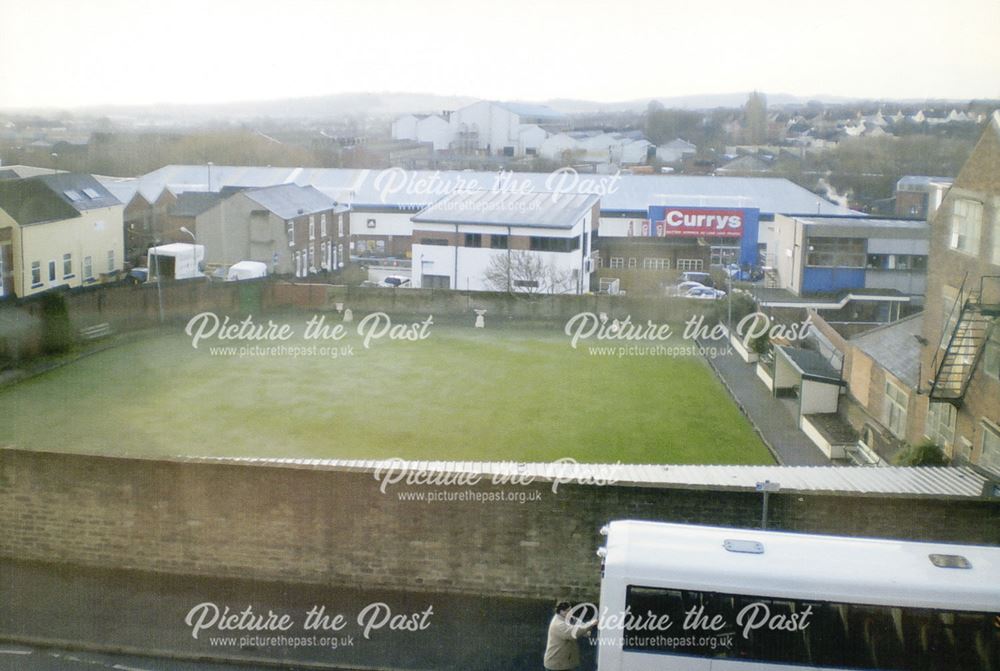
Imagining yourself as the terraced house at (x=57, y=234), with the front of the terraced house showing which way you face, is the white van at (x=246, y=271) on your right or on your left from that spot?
on your left

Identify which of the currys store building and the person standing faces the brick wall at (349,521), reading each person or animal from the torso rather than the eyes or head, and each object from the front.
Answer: the currys store building

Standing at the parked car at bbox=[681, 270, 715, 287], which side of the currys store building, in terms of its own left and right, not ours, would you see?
front

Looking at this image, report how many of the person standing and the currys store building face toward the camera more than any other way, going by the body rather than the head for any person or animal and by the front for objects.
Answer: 1

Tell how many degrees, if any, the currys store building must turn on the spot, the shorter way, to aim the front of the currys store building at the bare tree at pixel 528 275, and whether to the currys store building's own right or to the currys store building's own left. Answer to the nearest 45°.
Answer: approximately 45° to the currys store building's own right
